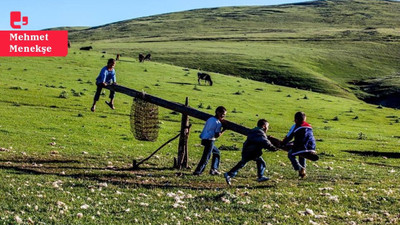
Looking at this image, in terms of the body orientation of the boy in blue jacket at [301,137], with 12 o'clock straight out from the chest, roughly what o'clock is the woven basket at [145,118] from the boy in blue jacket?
The woven basket is roughly at 11 o'clock from the boy in blue jacket.

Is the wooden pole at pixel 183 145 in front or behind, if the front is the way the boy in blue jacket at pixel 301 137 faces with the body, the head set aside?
in front

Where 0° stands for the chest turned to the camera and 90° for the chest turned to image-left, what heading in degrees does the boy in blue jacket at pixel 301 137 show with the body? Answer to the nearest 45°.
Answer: approximately 135°
